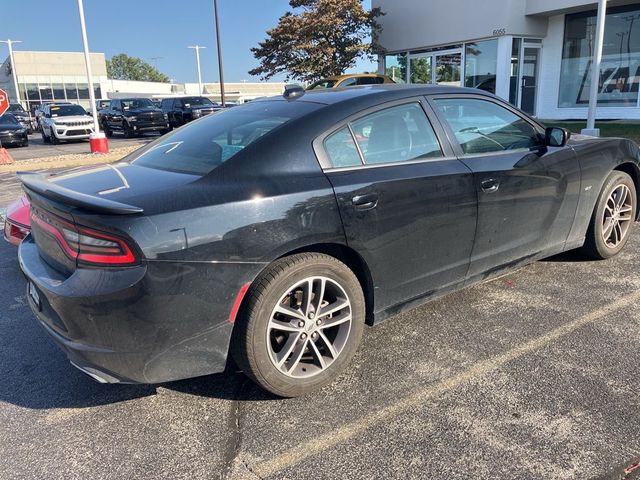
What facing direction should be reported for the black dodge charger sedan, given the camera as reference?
facing away from the viewer and to the right of the viewer

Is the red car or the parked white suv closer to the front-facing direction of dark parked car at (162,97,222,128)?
the red car

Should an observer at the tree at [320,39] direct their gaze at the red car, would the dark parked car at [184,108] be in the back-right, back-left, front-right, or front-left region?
front-right

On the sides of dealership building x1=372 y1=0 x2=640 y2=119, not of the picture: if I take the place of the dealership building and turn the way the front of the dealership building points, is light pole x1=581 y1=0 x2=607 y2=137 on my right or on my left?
on my left

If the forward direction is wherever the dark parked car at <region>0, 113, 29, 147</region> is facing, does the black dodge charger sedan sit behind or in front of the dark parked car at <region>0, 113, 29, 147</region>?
in front

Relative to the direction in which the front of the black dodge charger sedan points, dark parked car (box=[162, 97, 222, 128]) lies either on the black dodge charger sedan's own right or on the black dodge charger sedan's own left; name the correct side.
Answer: on the black dodge charger sedan's own left

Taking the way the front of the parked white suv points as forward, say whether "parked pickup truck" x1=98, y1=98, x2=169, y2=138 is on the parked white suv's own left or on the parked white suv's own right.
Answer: on the parked white suv's own left

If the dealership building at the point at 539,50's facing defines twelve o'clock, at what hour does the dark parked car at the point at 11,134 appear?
The dark parked car is roughly at 1 o'clock from the dealership building.

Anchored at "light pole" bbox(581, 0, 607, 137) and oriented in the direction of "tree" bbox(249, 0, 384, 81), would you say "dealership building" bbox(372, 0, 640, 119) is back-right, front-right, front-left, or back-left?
front-right

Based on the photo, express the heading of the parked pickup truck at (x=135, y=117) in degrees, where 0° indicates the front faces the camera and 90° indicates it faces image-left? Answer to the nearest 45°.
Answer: approximately 315°

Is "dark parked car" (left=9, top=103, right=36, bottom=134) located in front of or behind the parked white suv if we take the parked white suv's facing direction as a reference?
behind

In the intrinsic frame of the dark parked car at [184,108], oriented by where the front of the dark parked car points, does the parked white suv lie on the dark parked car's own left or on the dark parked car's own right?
on the dark parked car's own right

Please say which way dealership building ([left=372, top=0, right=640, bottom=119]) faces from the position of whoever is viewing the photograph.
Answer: facing the viewer and to the left of the viewer

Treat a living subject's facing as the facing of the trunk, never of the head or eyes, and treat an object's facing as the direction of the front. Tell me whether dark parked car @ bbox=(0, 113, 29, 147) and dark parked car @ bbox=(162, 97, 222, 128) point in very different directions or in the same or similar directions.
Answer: same or similar directions
